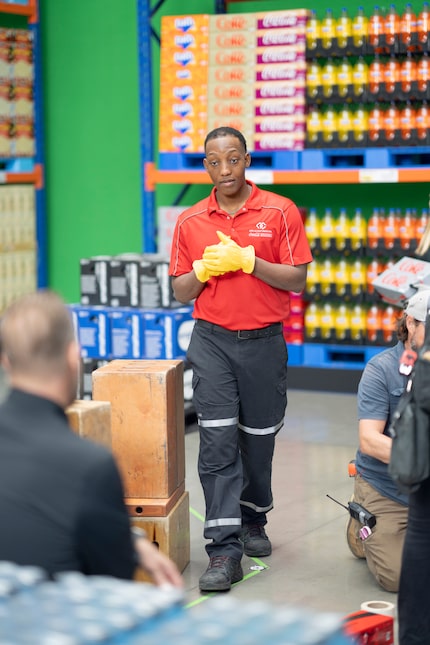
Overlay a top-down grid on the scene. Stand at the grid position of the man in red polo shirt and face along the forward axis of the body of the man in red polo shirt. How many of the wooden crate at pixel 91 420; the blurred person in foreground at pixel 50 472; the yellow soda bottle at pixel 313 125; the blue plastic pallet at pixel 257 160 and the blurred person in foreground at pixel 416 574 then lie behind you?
2

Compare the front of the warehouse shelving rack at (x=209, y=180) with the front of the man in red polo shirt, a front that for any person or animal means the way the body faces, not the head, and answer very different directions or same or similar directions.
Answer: same or similar directions

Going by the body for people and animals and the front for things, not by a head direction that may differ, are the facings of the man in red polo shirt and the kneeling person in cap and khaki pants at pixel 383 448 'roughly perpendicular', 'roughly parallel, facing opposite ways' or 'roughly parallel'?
roughly perpendicular

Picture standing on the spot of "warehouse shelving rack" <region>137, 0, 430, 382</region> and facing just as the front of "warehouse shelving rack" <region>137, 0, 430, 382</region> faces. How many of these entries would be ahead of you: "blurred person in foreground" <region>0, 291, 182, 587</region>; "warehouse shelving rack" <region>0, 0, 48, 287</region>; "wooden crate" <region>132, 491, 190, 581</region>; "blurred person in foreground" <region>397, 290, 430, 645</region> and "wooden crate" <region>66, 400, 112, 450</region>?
4

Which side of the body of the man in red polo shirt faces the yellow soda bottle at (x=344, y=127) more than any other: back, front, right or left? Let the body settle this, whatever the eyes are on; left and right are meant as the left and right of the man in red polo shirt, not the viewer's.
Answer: back

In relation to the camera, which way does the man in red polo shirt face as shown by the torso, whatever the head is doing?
toward the camera

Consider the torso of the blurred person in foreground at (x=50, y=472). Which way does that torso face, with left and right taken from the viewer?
facing away from the viewer and to the right of the viewer

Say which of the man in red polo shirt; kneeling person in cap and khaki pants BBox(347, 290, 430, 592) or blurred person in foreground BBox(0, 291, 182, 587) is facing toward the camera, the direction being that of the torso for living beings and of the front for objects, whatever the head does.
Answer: the man in red polo shirt

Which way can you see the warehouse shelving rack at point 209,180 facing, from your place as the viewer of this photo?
facing the viewer
